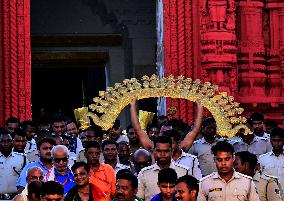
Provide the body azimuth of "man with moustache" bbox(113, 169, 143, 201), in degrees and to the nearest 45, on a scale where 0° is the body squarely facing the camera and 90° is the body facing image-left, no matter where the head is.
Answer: approximately 45°

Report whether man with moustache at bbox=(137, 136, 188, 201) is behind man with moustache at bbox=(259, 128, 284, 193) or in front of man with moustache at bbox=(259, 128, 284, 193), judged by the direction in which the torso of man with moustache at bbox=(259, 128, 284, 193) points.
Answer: in front

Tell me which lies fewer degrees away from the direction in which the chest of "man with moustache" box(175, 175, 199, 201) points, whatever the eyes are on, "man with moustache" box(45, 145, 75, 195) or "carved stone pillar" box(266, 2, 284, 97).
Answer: the man with moustache

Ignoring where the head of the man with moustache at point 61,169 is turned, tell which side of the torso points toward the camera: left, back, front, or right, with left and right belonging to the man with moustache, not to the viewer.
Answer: front

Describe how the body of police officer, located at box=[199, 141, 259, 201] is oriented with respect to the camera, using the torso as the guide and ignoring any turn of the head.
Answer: toward the camera

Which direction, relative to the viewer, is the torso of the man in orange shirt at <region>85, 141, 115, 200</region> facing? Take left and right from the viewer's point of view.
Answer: facing the viewer and to the left of the viewer

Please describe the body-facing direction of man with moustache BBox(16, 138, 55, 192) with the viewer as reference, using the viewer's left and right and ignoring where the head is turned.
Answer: facing the viewer and to the right of the viewer

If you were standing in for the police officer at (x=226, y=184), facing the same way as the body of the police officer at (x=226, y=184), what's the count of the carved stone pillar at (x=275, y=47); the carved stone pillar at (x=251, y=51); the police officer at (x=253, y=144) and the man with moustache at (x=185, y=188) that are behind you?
3
